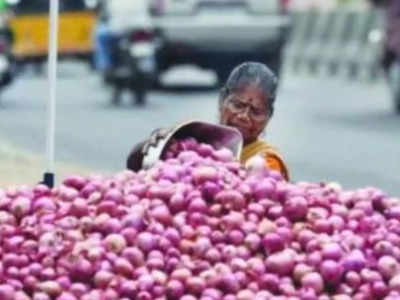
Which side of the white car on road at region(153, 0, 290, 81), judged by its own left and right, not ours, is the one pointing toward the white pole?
back

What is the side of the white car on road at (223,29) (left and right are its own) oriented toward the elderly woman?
back

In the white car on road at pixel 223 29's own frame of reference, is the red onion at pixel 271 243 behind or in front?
behind

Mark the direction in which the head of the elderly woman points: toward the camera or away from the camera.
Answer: toward the camera

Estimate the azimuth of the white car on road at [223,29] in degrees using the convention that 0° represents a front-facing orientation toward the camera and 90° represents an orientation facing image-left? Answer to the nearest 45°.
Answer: approximately 180°

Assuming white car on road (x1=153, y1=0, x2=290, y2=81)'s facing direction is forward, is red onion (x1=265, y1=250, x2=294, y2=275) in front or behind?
behind
